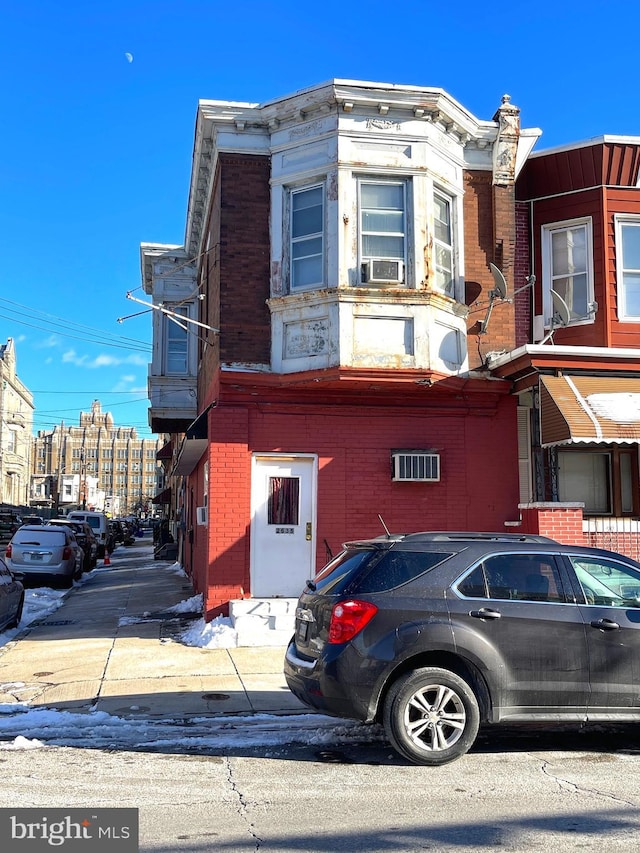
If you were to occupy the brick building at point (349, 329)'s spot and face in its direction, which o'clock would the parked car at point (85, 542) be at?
The parked car is roughly at 5 o'clock from the brick building.

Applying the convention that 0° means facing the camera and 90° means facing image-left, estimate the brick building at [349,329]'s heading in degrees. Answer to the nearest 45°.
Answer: approximately 0°

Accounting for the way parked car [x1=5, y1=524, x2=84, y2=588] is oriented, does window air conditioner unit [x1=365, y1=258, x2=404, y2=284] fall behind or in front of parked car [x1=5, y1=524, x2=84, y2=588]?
behind

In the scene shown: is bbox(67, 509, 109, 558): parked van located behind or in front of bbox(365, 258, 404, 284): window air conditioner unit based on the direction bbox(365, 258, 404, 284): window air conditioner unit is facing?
behind

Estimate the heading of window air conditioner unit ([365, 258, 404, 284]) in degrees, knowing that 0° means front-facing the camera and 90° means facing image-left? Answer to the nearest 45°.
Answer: approximately 0°

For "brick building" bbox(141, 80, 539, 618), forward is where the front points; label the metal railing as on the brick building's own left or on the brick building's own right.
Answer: on the brick building's own left

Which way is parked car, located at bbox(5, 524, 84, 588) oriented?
away from the camera

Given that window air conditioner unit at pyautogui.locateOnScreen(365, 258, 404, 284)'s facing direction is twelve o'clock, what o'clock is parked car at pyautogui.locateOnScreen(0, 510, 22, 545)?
The parked car is roughly at 5 o'clock from the window air conditioner unit.
